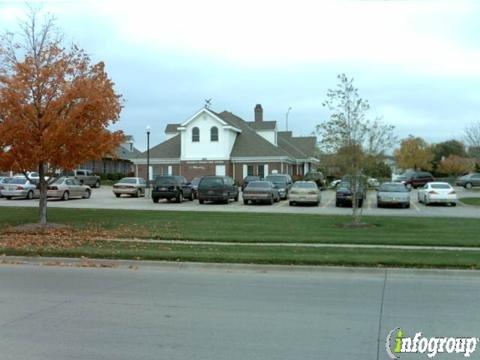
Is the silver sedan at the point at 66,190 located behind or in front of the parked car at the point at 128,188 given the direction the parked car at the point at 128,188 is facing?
behind
